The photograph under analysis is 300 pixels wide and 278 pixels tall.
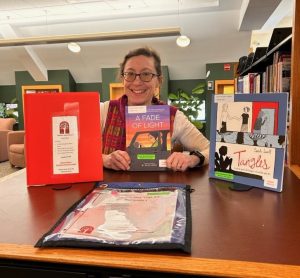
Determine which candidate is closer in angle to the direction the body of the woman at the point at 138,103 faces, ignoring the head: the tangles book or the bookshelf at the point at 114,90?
the tangles book

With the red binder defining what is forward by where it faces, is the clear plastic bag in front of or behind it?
in front

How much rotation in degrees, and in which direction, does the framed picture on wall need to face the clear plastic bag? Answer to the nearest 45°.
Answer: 0° — it already faces it

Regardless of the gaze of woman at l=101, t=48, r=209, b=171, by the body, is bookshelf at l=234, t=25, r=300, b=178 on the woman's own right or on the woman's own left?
on the woman's own left

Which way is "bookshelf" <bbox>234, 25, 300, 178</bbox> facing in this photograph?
to the viewer's left

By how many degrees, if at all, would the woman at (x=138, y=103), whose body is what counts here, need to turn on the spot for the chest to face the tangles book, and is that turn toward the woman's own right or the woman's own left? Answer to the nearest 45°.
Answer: approximately 45° to the woman's own left

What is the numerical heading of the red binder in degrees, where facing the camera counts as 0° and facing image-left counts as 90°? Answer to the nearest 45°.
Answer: approximately 0°

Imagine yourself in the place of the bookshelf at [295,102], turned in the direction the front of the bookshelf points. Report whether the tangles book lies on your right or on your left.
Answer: on your left

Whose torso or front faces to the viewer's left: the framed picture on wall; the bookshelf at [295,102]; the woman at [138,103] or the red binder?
the bookshelf
